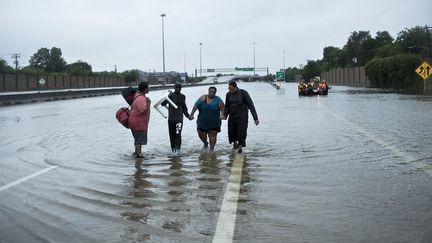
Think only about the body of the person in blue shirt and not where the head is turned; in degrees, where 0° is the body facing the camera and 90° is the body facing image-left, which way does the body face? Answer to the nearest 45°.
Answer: approximately 0°

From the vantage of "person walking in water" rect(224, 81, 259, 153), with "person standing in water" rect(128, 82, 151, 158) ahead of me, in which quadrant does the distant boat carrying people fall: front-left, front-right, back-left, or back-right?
back-right

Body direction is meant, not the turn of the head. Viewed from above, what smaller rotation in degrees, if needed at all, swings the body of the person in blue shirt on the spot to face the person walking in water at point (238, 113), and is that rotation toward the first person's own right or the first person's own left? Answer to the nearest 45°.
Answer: approximately 45° to the first person's own left
